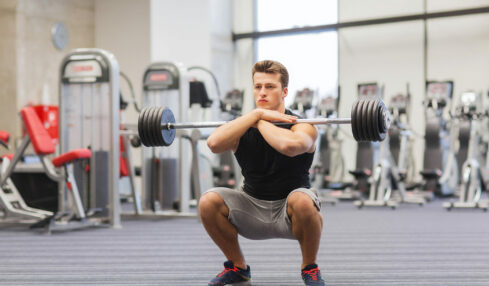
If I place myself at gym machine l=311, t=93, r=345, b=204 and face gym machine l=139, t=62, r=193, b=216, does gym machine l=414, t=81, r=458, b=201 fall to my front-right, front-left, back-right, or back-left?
back-left

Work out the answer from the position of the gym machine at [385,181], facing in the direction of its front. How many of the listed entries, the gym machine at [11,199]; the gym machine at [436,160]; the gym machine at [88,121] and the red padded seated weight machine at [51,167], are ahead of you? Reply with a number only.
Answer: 3

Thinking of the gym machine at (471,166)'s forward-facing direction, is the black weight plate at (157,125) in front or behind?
in front

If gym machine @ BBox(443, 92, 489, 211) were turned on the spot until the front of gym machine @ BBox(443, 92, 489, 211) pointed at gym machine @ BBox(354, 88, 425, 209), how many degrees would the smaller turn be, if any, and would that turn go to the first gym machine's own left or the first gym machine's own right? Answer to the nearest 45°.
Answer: approximately 90° to the first gym machine's own right

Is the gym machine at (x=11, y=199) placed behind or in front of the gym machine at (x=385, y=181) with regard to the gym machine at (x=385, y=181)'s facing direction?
in front

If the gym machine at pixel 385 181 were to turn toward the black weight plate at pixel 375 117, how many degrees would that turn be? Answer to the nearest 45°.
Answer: approximately 45° to its left

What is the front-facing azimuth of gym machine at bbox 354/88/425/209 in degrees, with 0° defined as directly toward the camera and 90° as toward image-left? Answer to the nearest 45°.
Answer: approximately 45°

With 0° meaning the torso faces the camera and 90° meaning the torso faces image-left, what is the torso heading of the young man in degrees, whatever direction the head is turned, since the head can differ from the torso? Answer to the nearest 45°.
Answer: approximately 45°

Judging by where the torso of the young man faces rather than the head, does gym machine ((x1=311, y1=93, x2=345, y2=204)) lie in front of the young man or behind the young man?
behind

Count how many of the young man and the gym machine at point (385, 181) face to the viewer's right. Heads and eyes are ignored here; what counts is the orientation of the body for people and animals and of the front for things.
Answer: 0

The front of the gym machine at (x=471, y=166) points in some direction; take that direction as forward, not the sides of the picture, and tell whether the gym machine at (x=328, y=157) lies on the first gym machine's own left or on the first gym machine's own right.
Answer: on the first gym machine's own right

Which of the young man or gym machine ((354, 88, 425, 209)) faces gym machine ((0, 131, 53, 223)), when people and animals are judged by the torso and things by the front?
gym machine ((354, 88, 425, 209))

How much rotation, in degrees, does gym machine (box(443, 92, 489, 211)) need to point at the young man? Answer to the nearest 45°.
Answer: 0° — it already faces them

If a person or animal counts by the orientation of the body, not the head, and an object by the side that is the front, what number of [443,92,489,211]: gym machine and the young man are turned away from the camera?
0
